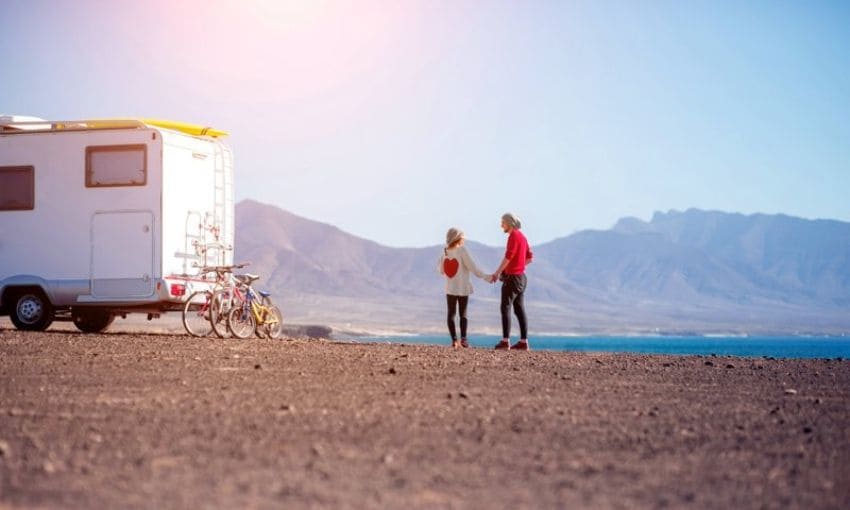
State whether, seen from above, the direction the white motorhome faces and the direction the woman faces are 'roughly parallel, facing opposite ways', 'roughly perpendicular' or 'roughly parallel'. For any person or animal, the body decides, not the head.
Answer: roughly perpendicular

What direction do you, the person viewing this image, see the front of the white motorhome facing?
facing away from the viewer and to the left of the viewer

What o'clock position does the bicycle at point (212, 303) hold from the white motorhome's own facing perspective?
The bicycle is roughly at 5 o'clock from the white motorhome.

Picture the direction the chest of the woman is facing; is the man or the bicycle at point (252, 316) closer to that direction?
the man

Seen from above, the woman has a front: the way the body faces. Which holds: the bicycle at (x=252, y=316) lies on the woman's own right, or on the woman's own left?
on the woman's own left

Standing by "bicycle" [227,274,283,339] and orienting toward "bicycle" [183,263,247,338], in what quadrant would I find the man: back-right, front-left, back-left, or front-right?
back-left

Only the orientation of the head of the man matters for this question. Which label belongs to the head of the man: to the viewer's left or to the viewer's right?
to the viewer's left

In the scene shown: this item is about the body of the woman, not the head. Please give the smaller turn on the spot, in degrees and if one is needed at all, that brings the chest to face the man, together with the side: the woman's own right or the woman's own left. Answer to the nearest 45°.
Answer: approximately 90° to the woman's own right

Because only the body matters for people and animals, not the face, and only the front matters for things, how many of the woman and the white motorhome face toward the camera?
0

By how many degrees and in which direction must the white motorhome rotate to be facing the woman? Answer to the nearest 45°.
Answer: approximately 135° to its right

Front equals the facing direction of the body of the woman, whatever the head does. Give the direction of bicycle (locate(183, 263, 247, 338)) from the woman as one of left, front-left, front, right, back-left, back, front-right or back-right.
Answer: back-left

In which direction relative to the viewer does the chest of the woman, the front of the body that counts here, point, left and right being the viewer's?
facing away from the viewer and to the right of the viewer
